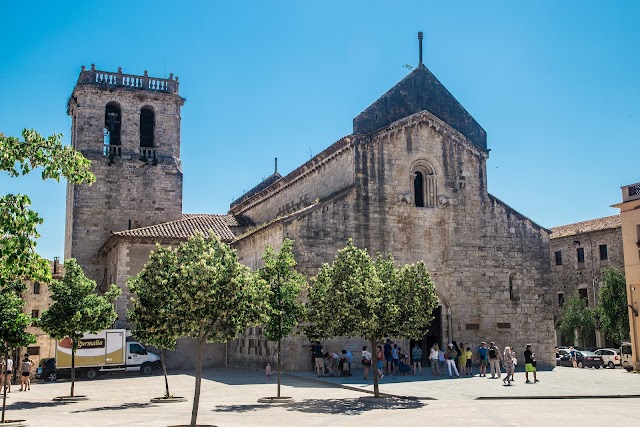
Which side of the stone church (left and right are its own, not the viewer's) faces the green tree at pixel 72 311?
right

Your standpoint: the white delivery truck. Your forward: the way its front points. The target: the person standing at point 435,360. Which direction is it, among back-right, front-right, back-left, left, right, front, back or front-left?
front-right

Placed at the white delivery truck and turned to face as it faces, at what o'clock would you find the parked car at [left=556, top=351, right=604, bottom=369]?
The parked car is roughly at 12 o'clock from the white delivery truck.

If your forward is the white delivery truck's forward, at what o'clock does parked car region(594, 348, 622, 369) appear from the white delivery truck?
The parked car is roughly at 12 o'clock from the white delivery truck.

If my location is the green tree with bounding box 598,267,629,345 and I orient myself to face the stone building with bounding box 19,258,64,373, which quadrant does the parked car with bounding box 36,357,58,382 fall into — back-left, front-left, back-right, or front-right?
front-left

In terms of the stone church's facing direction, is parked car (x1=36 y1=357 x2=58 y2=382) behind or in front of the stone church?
behind

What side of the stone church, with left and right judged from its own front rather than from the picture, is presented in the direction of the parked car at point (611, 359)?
left

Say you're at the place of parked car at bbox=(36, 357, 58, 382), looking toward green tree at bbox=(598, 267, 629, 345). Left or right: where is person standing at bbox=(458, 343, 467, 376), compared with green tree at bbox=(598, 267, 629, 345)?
right

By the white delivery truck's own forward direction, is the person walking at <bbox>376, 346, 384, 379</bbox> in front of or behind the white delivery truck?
in front

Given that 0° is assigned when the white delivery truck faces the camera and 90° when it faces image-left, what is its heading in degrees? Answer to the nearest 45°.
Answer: approximately 270°

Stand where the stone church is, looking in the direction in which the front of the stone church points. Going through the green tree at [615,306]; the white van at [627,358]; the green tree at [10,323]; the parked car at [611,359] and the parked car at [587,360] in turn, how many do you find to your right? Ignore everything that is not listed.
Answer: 1

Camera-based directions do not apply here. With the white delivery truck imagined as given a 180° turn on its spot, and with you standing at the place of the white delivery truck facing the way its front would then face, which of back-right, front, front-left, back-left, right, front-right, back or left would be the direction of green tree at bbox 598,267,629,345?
back

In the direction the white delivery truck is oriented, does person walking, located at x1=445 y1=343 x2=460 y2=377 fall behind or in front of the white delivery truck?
in front

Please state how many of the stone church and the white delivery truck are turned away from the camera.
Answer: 0
